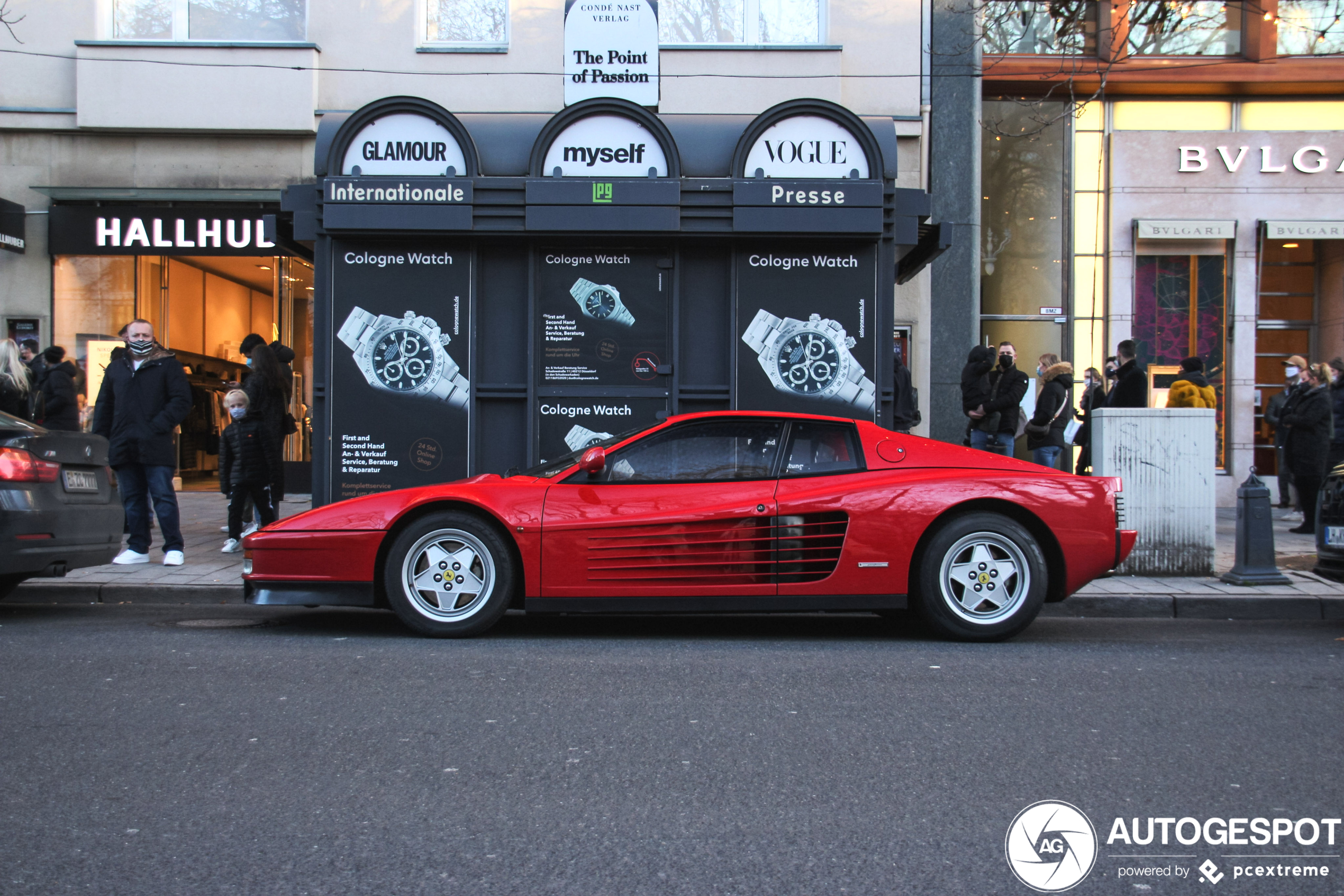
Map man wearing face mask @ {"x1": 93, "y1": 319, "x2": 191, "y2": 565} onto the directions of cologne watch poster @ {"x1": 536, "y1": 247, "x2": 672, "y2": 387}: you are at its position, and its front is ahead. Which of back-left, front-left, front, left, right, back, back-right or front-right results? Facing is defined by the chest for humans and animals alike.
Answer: right

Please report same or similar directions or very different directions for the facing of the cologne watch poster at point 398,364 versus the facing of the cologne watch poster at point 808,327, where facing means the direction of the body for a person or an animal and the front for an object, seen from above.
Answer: same or similar directions

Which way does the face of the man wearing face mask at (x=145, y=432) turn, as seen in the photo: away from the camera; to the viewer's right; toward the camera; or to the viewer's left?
toward the camera

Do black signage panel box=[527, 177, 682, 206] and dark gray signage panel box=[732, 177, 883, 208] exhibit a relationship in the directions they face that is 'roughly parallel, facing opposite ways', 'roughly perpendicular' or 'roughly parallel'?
roughly parallel

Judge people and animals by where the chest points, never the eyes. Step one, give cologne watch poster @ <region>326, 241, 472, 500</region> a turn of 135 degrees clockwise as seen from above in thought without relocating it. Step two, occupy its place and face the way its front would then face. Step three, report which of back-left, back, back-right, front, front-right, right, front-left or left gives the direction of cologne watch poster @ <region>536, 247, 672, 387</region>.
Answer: back-right

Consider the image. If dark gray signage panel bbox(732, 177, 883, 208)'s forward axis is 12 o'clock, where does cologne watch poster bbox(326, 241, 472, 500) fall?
The cologne watch poster is roughly at 3 o'clock from the dark gray signage panel.

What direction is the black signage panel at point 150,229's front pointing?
toward the camera

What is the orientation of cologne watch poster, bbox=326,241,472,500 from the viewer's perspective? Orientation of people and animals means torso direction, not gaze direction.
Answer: toward the camera

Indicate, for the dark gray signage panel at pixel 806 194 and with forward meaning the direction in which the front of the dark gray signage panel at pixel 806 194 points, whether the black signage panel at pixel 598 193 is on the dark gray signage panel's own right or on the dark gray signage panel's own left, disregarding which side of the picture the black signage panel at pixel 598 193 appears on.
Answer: on the dark gray signage panel's own right

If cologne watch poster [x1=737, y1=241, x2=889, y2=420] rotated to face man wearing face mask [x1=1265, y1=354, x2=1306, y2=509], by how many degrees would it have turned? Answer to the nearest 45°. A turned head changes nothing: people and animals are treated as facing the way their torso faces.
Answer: approximately 135° to its left

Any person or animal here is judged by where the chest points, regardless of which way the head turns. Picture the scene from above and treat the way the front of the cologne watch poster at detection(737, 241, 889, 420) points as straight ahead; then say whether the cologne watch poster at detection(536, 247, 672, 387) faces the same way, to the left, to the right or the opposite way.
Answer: the same way

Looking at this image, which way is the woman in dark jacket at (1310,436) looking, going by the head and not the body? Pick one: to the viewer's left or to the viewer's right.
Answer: to the viewer's left

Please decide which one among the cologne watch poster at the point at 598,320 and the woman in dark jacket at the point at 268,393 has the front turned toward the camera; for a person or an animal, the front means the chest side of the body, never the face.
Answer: the cologne watch poster

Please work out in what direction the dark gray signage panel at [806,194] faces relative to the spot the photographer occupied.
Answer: facing the viewer

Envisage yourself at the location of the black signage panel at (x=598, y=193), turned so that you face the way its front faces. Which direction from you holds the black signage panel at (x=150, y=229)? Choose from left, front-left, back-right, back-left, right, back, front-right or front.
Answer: back-right

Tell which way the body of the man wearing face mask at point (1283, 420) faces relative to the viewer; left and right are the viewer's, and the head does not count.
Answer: facing the viewer and to the left of the viewer
